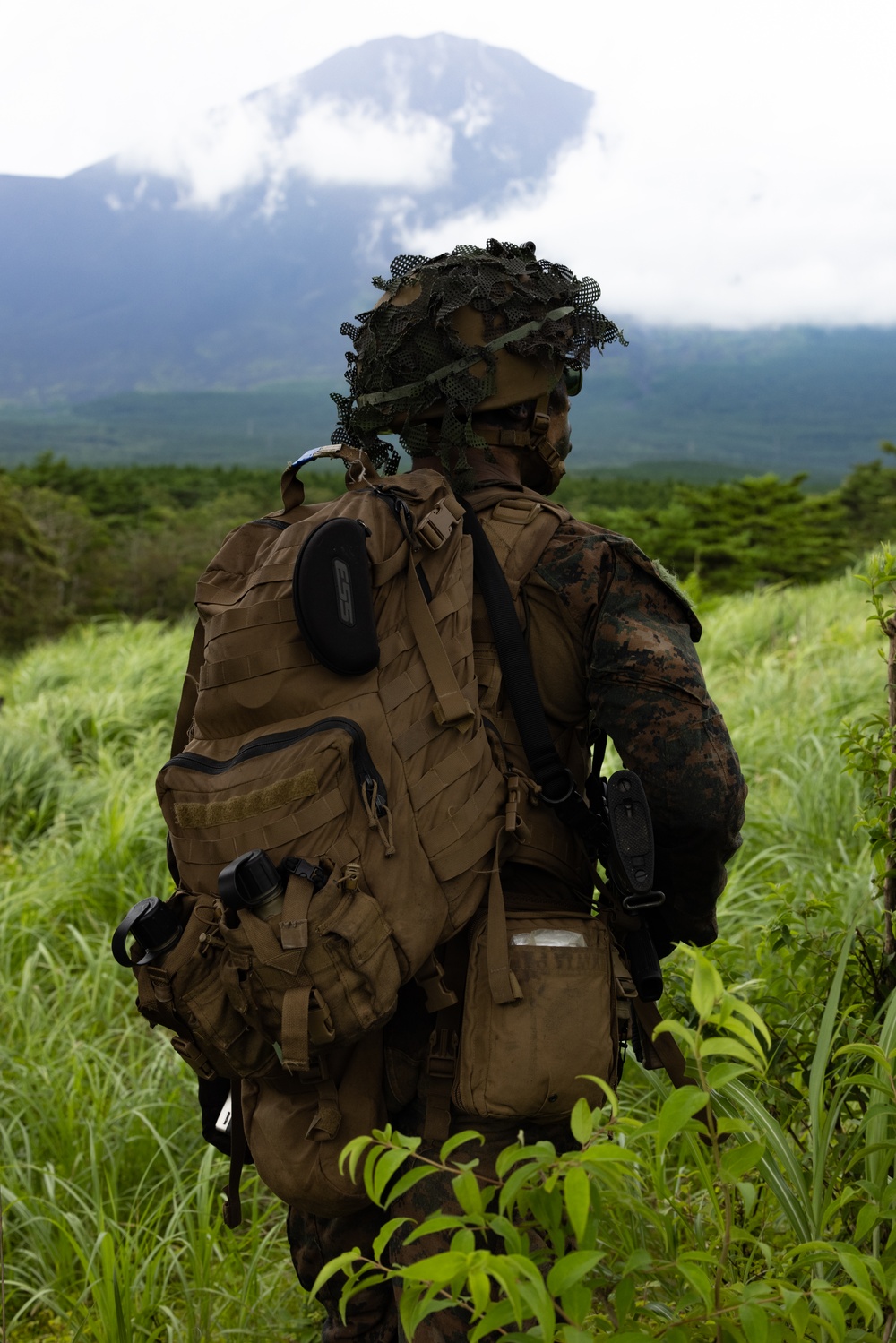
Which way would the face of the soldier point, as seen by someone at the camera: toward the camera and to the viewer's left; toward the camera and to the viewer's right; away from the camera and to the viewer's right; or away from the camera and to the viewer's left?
away from the camera and to the viewer's right

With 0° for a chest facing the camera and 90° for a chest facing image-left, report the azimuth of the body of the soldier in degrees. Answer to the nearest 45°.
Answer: approximately 225°
